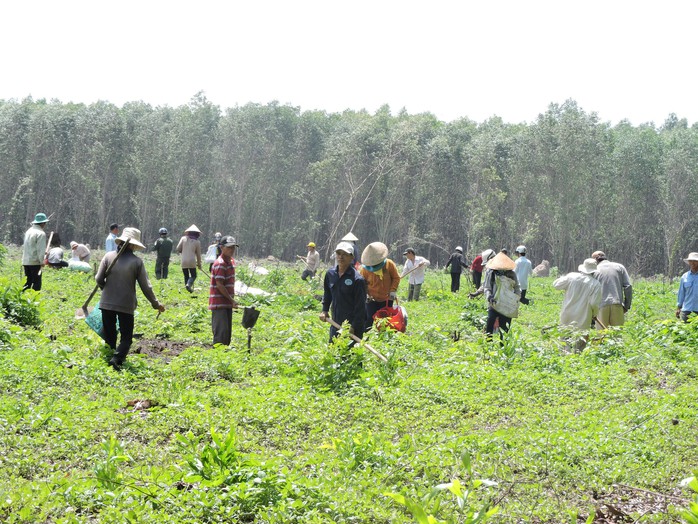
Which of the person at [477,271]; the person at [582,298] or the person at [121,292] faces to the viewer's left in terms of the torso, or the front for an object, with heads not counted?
the person at [477,271]

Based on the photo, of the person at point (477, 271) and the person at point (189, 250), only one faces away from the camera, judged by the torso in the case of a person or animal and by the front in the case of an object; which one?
the person at point (189, 250)

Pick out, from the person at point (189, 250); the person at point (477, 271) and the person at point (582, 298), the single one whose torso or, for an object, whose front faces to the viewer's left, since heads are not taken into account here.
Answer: the person at point (477, 271)

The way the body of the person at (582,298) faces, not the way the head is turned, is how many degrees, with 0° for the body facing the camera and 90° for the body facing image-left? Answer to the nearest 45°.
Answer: approximately 180°

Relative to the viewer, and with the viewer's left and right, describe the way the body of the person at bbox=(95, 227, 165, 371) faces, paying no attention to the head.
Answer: facing away from the viewer
